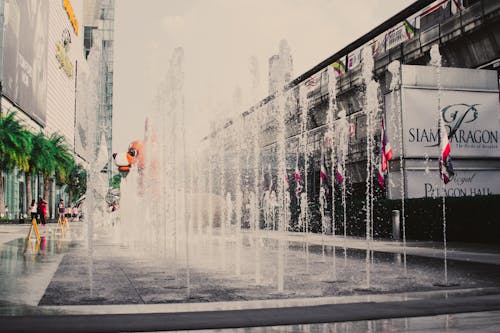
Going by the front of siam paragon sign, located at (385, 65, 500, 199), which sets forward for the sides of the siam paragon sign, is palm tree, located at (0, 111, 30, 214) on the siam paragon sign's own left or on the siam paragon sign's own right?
on the siam paragon sign's own right

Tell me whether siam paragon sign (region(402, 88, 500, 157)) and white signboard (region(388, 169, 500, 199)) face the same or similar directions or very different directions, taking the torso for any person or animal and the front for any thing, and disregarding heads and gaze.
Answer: same or similar directions

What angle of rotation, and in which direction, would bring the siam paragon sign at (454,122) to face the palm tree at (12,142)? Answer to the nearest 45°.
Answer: approximately 90° to its right

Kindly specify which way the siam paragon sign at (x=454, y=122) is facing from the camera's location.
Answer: facing the viewer

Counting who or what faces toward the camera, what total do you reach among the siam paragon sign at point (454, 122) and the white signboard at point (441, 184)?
2
